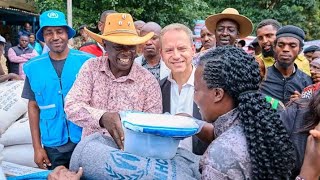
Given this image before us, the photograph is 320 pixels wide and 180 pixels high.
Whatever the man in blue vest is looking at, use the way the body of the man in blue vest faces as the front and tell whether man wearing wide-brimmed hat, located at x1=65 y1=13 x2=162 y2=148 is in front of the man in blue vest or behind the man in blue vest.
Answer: in front

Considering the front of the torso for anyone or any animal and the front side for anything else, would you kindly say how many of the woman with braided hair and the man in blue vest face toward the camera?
1

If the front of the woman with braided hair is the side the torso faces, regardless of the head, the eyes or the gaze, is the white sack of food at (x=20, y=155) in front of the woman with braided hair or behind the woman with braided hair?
in front

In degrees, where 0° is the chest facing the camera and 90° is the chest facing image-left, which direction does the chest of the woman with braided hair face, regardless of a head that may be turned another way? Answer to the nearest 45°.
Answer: approximately 135°

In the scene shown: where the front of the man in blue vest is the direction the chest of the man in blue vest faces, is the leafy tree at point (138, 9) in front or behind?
behind

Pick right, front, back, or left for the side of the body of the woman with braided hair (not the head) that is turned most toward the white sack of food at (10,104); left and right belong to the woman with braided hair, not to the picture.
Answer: front

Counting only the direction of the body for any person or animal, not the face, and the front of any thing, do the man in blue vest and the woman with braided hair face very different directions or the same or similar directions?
very different directions

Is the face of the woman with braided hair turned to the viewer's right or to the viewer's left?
to the viewer's left

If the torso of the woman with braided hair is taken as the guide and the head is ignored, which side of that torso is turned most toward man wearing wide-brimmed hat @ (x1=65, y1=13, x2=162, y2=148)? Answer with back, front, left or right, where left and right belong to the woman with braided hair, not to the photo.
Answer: front

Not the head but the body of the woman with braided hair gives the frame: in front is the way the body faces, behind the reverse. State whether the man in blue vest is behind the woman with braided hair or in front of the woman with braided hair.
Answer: in front

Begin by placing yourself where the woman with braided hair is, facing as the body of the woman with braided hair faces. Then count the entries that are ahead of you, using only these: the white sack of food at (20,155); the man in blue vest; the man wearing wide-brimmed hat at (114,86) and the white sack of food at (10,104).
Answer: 4

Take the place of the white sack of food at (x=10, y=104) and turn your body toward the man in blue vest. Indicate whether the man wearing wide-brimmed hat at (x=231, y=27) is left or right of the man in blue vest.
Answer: left
